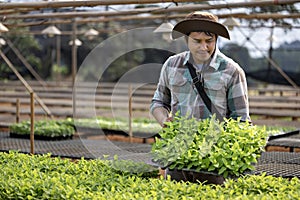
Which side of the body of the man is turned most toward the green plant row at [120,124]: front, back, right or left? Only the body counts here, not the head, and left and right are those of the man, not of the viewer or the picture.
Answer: back

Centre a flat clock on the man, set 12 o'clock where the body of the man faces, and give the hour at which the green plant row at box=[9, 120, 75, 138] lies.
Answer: The green plant row is roughly at 5 o'clock from the man.

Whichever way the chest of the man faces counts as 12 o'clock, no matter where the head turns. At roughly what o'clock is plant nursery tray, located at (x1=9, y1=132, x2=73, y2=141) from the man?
The plant nursery tray is roughly at 5 o'clock from the man.

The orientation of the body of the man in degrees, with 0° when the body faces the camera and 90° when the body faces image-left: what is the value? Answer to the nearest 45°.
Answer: approximately 0°
